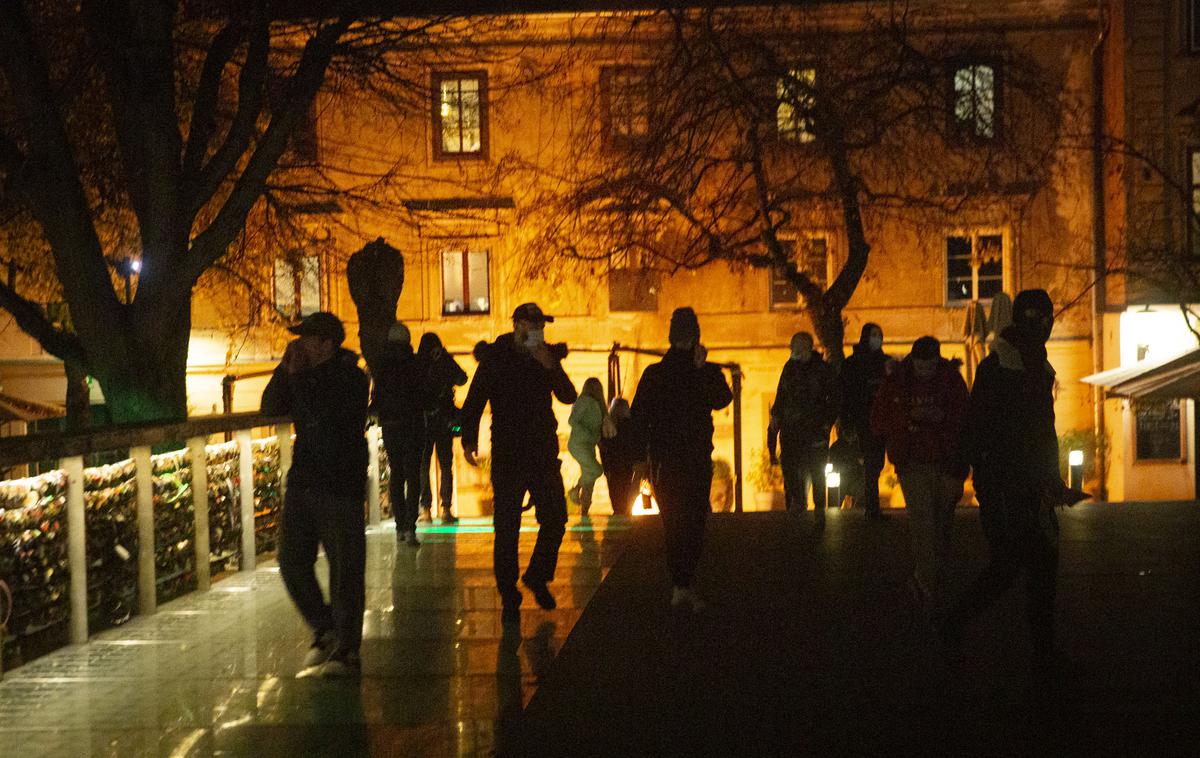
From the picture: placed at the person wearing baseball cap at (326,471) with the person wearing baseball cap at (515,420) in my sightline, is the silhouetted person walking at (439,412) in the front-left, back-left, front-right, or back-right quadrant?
front-left

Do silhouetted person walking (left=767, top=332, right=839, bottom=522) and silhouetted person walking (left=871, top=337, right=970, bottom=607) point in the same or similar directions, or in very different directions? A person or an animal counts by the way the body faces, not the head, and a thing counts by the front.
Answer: same or similar directions

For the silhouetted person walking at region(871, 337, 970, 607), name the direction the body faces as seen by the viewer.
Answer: toward the camera

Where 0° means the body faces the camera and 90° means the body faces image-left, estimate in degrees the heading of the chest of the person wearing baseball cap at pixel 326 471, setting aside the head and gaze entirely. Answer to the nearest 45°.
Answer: approximately 45°

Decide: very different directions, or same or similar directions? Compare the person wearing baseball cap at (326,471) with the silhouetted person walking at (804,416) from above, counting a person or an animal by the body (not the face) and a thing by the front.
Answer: same or similar directions

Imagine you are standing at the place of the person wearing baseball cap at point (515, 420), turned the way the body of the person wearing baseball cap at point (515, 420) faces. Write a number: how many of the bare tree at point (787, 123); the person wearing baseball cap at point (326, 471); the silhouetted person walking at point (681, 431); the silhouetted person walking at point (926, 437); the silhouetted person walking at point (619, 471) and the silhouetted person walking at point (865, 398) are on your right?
1

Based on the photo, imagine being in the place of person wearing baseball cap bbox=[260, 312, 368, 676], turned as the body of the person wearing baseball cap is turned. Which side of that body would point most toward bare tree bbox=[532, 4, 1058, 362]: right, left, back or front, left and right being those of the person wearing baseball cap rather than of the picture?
back

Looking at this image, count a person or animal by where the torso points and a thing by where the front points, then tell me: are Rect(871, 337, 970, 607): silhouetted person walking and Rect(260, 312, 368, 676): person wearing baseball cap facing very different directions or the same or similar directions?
same or similar directions

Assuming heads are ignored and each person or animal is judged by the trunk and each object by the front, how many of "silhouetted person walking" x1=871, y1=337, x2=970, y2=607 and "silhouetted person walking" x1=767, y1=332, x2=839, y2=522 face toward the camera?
2

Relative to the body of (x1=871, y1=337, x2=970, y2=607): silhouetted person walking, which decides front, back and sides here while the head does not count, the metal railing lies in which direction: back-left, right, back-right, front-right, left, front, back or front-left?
right

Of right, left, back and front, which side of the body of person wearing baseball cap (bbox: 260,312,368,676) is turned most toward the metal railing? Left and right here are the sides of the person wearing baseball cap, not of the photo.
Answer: right

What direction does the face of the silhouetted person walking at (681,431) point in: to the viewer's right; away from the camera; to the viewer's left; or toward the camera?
toward the camera

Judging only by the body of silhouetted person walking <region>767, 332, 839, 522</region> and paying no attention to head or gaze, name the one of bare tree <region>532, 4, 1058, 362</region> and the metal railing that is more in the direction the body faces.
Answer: the metal railing

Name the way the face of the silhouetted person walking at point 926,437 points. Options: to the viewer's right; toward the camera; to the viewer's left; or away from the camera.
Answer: toward the camera

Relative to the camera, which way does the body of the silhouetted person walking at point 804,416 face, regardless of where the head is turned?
toward the camera
